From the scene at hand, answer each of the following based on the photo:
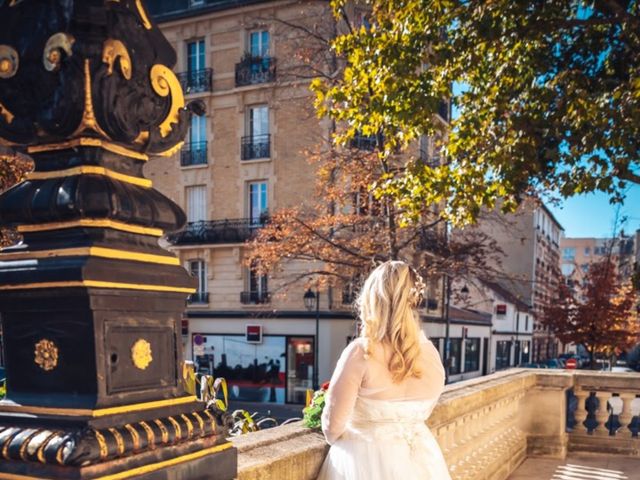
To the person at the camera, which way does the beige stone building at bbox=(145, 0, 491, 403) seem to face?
facing the viewer

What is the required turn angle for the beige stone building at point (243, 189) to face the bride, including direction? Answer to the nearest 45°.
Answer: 0° — it already faces them

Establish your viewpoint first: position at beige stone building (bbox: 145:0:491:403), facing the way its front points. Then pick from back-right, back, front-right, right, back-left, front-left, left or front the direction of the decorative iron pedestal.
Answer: front

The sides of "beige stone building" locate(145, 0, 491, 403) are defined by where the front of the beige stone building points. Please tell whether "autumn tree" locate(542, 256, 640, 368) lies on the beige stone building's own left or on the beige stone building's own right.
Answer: on the beige stone building's own left

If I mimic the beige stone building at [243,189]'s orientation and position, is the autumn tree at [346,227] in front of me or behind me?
in front

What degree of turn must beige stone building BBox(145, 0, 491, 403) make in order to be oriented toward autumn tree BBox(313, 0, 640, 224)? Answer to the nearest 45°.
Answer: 0° — it already faces it
